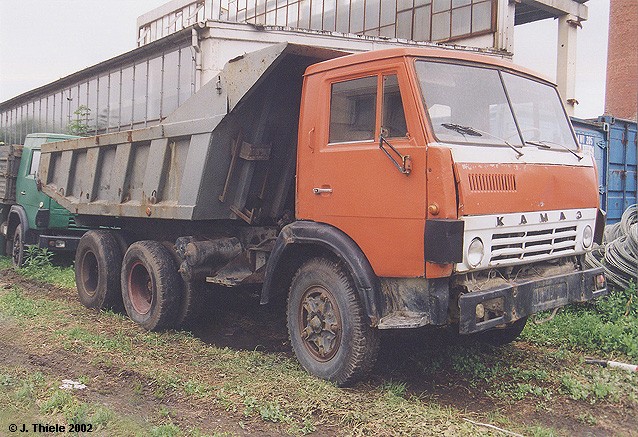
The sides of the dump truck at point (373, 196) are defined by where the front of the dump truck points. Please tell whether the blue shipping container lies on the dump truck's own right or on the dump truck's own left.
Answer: on the dump truck's own left

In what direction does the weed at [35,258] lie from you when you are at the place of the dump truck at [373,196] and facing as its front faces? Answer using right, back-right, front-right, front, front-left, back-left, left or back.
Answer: back

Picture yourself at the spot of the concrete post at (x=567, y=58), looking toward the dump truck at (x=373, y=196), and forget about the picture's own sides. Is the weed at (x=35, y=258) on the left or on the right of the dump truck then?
right

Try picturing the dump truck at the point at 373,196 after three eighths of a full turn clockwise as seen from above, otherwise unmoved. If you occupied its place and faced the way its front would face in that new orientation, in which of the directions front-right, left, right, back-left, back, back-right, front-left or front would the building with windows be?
right

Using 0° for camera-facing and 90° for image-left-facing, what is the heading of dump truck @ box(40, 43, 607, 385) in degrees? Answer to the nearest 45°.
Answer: approximately 315°

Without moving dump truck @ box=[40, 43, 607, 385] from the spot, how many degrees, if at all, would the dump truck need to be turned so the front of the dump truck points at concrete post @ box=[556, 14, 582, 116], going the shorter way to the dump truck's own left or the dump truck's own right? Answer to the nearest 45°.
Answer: approximately 90° to the dump truck's own left

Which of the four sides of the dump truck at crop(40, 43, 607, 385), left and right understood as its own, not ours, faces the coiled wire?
left

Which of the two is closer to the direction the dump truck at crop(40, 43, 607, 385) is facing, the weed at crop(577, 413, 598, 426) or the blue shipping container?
the weed
